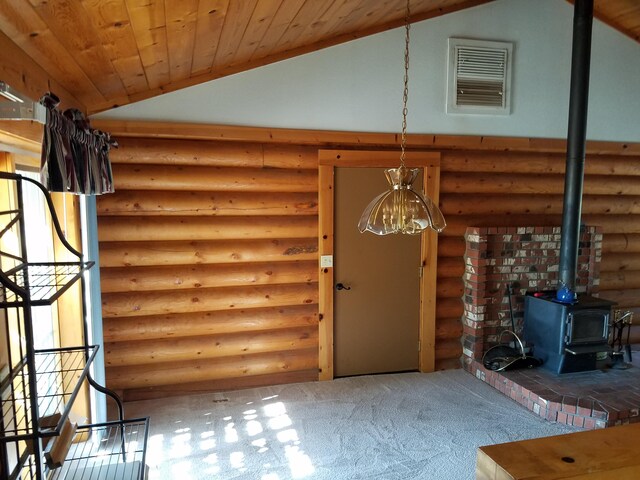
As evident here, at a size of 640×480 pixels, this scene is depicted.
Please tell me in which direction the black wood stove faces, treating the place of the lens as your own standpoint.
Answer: facing the viewer and to the right of the viewer

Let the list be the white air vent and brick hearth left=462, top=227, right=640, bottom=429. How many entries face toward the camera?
2

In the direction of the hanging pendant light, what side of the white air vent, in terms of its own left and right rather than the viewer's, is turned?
front

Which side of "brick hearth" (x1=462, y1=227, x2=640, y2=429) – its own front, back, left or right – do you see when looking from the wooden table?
front

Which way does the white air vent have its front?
toward the camera

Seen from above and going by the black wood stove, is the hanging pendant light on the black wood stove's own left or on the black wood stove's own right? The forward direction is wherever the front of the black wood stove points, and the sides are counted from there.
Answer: on the black wood stove's own right

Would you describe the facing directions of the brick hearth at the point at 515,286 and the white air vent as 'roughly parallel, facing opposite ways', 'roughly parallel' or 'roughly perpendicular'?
roughly parallel

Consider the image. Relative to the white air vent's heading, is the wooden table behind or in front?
in front

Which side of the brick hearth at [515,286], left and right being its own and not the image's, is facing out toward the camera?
front
